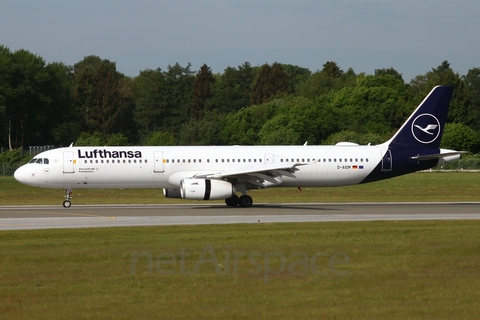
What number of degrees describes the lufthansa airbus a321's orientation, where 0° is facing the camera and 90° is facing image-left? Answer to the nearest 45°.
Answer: approximately 90°
